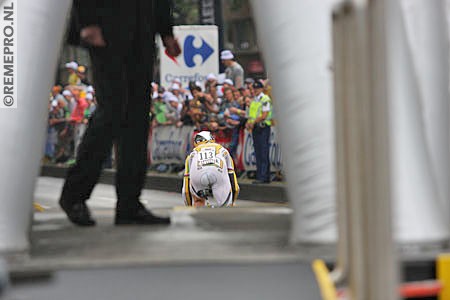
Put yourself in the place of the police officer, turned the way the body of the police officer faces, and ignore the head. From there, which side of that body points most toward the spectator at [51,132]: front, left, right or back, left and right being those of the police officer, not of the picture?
right

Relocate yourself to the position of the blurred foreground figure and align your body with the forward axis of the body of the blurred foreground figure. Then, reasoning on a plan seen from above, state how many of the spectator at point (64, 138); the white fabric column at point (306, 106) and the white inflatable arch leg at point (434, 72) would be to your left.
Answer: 1

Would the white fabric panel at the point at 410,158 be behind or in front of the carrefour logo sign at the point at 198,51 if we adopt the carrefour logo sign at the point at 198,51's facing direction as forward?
in front

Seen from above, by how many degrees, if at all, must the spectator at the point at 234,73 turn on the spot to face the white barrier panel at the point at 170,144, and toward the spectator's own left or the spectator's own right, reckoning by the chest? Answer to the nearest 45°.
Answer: approximately 45° to the spectator's own left

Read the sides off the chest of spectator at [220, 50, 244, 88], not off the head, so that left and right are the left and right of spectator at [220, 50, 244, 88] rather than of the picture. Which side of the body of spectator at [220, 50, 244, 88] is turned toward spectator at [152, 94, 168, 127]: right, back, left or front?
front

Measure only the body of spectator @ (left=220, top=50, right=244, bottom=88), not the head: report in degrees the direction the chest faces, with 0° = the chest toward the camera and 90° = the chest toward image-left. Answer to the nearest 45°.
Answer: approximately 45°

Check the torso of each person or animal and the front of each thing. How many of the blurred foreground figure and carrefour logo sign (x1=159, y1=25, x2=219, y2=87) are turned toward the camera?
1

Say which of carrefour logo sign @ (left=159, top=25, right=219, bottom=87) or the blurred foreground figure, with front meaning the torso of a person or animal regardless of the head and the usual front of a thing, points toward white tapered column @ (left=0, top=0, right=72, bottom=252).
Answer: the carrefour logo sign
